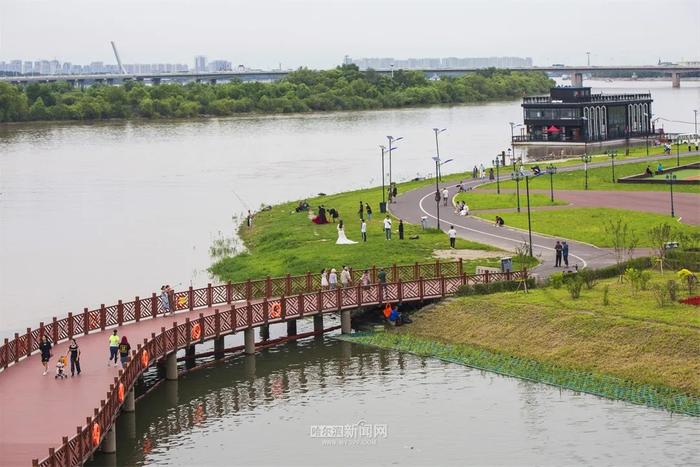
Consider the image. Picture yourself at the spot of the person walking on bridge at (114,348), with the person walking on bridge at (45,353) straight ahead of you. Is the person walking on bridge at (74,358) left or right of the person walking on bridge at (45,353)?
left

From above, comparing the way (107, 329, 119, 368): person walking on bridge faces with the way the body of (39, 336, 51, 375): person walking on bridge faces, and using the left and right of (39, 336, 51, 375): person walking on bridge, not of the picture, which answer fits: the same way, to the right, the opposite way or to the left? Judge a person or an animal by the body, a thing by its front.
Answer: the same way

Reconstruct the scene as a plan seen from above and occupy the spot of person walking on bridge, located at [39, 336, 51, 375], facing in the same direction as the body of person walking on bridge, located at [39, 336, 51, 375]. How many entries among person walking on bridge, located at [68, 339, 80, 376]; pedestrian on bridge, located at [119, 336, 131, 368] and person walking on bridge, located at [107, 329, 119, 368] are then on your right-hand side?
0

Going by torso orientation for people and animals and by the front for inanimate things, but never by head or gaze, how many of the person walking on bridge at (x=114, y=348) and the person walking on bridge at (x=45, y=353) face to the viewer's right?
0

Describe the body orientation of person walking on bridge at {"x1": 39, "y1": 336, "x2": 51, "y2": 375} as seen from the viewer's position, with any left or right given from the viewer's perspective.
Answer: facing the viewer and to the left of the viewer

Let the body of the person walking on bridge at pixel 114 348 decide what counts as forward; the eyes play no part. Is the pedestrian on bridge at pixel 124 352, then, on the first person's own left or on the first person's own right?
on the first person's own left

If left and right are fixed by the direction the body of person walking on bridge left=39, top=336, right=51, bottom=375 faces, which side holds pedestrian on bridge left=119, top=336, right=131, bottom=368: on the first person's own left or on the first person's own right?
on the first person's own left
